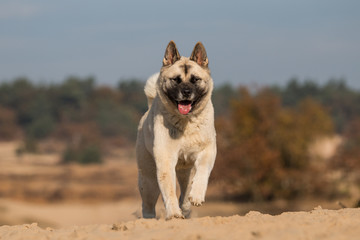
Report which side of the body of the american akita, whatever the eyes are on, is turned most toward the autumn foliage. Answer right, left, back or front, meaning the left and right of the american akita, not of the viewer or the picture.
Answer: back

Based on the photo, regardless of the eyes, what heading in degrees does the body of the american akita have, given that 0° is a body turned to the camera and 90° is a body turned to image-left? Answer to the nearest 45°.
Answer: approximately 0°
